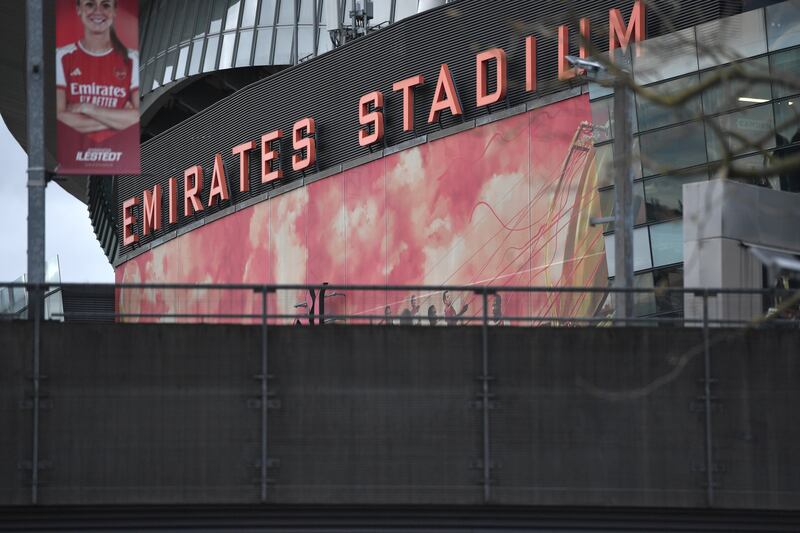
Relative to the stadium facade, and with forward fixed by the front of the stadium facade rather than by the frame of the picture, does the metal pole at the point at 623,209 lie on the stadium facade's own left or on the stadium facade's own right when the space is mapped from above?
on the stadium facade's own left

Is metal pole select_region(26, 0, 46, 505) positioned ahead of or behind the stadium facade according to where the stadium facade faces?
ahead

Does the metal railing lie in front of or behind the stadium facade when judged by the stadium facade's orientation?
in front

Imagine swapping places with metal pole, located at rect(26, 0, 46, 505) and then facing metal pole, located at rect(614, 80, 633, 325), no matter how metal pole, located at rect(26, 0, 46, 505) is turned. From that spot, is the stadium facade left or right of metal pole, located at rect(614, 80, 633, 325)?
left

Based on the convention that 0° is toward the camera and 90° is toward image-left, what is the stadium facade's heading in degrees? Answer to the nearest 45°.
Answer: approximately 45°
